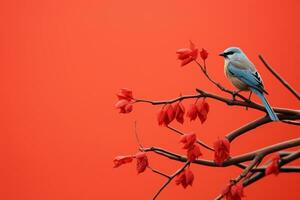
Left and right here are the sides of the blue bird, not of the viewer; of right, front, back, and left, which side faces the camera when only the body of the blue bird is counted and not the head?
left
